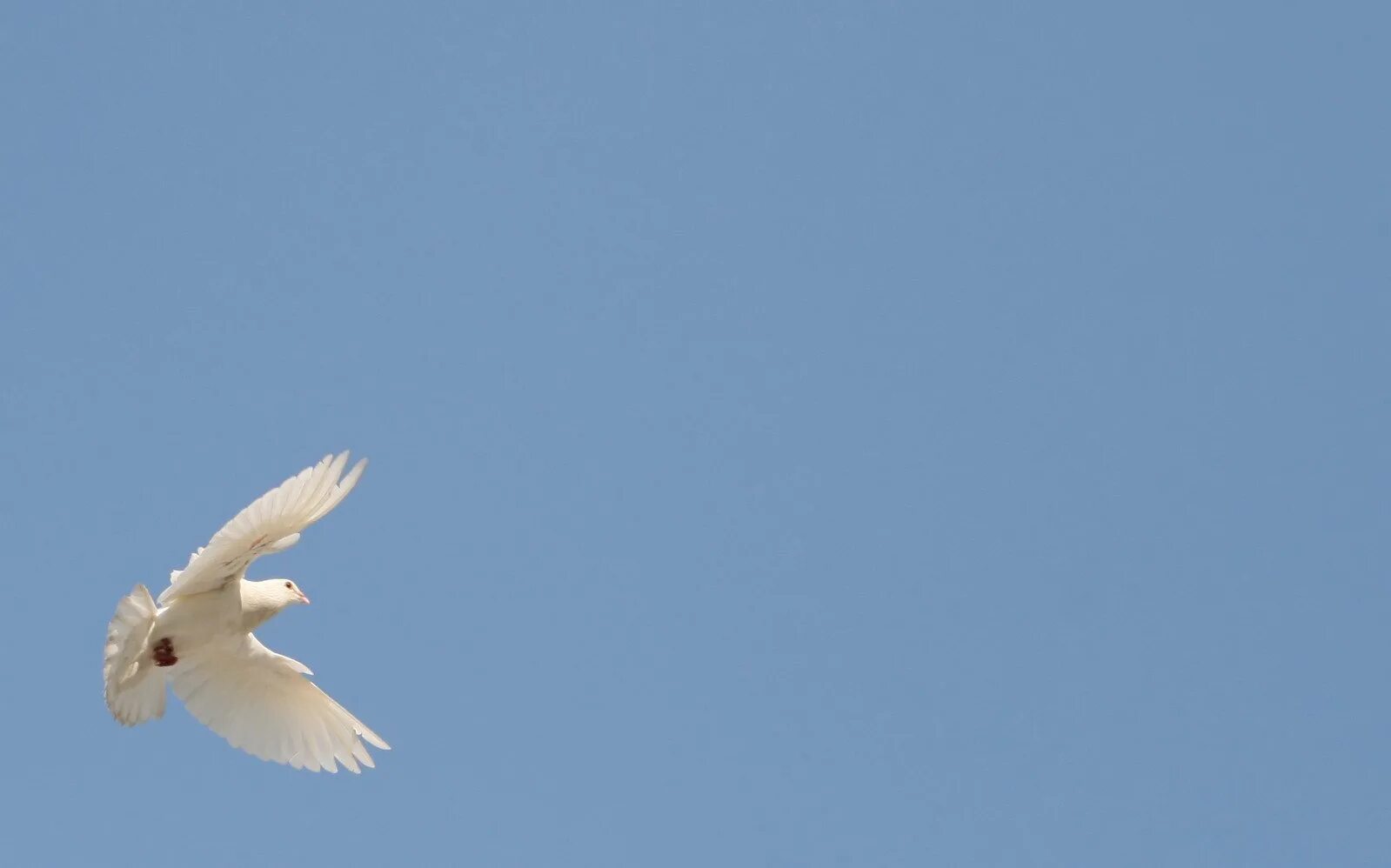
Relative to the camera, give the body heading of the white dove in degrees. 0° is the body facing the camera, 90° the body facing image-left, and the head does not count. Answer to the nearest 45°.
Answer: approximately 270°
